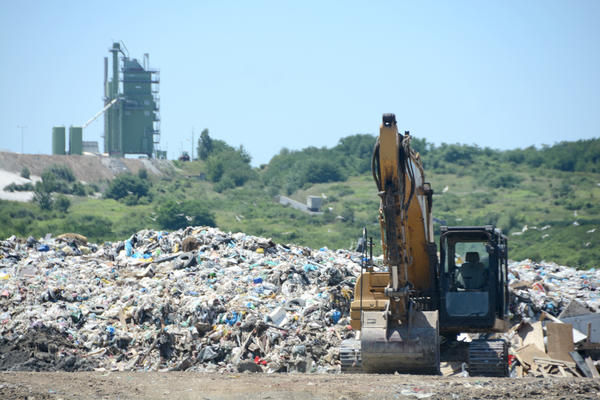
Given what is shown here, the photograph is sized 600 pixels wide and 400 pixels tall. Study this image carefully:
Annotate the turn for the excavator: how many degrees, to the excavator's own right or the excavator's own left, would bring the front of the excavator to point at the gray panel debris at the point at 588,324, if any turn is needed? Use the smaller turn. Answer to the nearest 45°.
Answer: approximately 135° to the excavator's own left

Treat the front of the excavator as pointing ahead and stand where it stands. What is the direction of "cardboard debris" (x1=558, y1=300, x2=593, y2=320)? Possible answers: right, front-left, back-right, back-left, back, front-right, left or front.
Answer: back-left

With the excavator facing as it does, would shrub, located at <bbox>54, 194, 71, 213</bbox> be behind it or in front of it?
behind

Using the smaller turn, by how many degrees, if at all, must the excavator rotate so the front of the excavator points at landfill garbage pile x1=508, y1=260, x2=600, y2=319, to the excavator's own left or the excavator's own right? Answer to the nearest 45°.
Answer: approximately 180°

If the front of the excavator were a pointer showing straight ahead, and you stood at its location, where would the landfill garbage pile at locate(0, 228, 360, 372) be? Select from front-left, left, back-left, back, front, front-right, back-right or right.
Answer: back-right

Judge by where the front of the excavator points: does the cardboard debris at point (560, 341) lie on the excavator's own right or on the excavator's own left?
on the excavator's own left

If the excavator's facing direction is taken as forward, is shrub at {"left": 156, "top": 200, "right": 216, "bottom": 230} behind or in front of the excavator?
behind

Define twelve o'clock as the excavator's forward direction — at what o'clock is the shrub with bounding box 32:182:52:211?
The shrub is roughly at 5 o'clock from the excavator.

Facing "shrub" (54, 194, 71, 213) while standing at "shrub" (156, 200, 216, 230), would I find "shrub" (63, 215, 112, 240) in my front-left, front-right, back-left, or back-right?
front-left

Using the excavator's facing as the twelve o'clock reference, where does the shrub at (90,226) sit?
The shrub is roughly at 5 o'clock from the excavator.

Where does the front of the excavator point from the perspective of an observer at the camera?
facing the viewer
